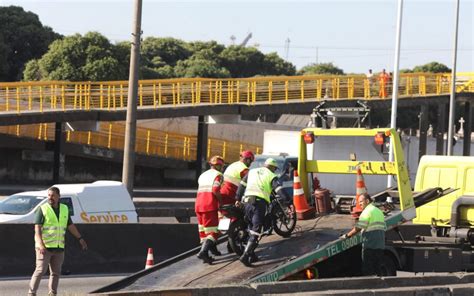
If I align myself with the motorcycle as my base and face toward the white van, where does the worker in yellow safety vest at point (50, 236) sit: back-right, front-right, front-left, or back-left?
front-left

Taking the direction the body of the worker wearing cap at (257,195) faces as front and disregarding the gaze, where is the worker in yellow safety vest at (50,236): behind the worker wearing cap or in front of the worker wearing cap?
behind

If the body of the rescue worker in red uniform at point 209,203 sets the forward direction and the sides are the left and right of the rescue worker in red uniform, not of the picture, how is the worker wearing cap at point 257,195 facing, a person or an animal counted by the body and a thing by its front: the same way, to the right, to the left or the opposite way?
the same way

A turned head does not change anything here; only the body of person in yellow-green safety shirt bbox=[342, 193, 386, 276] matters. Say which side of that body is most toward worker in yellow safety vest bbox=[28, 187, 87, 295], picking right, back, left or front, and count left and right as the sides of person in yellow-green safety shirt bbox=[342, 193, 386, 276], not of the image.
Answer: front

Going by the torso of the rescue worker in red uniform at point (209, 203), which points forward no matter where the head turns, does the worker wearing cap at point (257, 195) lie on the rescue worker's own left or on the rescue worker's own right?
on the rescue worker's own right

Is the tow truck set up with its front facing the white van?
no

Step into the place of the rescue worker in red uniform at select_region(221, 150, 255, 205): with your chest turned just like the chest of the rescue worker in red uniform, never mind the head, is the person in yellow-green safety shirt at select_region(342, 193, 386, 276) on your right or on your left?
on your right

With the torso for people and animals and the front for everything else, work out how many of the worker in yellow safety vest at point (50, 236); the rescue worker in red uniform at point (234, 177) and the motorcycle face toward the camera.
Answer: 1

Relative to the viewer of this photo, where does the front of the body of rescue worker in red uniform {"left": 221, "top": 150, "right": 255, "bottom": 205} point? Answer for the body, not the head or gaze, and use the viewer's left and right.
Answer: facing away from the viewer and to the right of the viewer

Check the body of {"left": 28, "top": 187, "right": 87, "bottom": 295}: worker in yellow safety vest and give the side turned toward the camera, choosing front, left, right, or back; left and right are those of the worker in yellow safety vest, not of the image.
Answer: front

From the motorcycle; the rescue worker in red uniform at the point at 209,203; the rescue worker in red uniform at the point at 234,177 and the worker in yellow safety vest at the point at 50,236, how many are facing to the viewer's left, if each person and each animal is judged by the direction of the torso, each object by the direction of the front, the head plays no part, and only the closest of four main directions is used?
0

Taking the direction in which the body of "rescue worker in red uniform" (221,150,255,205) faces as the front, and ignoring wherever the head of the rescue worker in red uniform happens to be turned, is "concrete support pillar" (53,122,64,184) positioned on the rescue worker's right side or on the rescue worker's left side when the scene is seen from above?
on the rescue worker's left side

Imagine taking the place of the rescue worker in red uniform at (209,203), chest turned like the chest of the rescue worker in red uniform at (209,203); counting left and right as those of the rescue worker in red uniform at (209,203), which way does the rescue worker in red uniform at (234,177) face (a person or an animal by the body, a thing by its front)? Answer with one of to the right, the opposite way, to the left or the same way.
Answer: the same way

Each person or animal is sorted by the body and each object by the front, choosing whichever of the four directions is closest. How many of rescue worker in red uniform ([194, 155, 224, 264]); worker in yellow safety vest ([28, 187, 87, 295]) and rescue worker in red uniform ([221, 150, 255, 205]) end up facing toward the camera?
1

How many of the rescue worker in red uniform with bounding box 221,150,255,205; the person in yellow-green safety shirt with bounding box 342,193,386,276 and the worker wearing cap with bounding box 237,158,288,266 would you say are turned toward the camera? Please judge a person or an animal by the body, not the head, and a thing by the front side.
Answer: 0

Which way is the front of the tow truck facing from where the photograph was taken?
facing away from the viewer and to the right of the viewer

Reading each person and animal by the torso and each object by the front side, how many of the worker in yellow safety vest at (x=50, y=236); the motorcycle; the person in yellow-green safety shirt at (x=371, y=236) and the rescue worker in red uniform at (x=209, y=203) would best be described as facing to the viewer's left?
1
